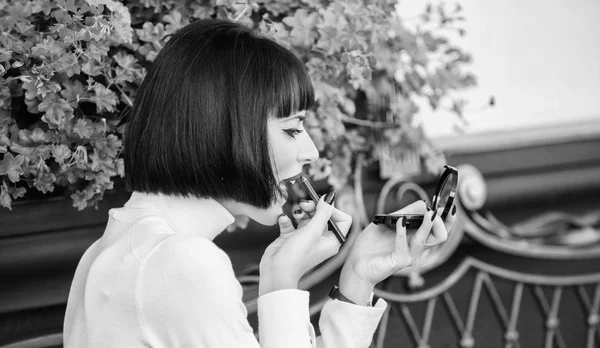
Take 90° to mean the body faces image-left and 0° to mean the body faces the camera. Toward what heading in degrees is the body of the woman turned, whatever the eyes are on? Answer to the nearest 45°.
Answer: approximately 270°

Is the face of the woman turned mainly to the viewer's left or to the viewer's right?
to the viewer's right
